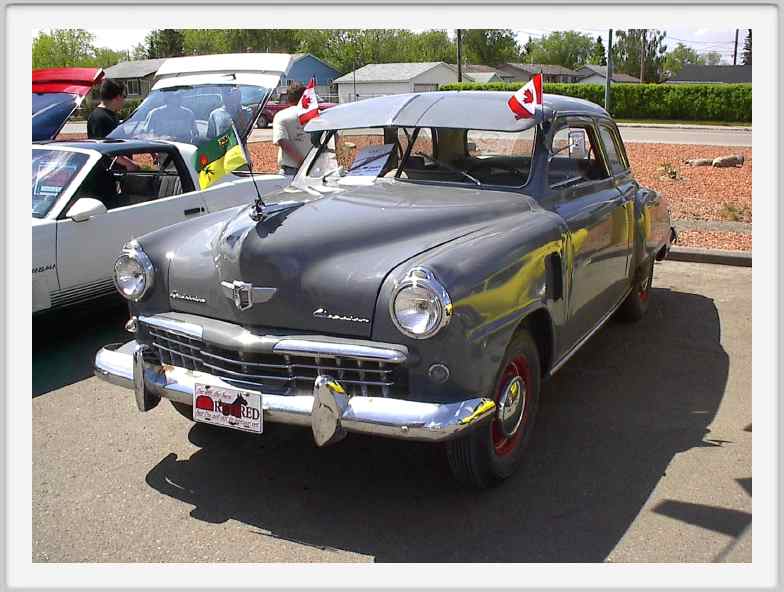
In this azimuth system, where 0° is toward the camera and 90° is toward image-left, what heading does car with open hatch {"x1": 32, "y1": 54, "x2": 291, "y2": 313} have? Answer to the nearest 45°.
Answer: approximately 45°

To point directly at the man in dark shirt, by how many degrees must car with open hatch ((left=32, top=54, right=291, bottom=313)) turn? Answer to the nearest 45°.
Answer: approximately 135° to its right

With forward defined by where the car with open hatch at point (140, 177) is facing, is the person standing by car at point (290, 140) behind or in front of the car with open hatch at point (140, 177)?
behind

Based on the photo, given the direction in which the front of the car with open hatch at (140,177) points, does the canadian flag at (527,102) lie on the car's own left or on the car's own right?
on the car's own left
